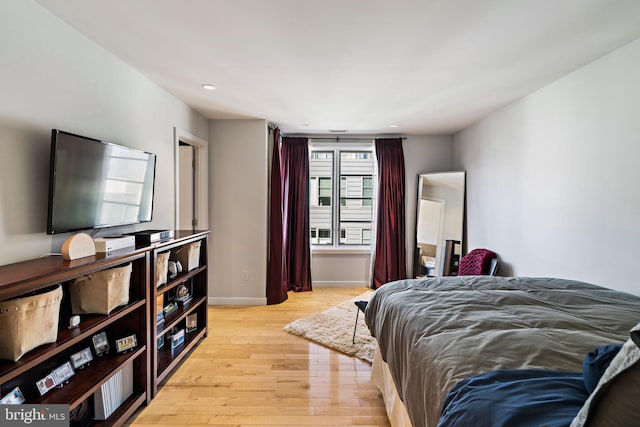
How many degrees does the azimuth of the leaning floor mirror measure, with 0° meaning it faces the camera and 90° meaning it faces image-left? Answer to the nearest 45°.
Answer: approximately 0°

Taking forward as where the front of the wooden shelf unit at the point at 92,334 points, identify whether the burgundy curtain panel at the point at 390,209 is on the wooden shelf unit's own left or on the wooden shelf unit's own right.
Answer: on the wooden shelf unit's own left

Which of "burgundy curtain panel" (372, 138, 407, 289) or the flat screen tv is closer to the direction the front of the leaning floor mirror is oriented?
the flat screen tv

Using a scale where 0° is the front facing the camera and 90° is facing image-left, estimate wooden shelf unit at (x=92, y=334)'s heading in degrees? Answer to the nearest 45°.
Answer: approximately 315°

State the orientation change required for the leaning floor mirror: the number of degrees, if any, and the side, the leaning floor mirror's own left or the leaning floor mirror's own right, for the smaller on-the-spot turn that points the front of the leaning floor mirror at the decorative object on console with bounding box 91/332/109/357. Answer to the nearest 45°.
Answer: approximately 45° to the leaning floor mirror's own right

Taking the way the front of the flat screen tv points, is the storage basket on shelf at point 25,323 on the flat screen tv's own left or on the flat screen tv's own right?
on the flat screen tv's own right

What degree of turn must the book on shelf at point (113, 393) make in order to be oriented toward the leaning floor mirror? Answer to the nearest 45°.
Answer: approximately 45° to its left

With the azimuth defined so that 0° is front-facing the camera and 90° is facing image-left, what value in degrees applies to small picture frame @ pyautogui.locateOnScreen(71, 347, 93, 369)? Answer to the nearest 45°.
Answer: approximately 315°
